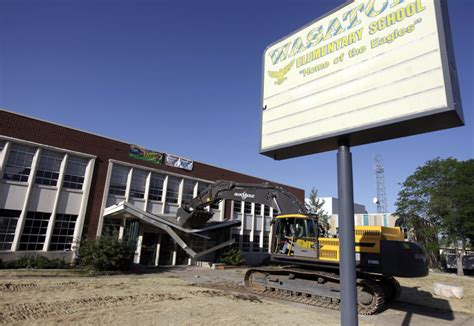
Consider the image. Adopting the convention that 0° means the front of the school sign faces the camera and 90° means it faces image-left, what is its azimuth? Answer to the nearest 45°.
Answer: approximately 45°

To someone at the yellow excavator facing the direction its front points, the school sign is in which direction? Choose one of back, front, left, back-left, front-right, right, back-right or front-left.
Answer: back-left

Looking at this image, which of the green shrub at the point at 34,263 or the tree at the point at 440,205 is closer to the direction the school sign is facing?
the green shrub

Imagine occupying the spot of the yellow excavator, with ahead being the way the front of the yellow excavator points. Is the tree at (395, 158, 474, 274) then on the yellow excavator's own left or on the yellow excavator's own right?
on the yellow excavator's own right

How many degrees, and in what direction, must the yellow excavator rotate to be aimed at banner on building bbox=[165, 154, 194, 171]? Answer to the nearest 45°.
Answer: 0° — it already faces it

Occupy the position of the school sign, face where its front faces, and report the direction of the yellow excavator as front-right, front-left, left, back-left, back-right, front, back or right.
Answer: back-right

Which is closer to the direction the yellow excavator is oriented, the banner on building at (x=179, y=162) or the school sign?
the banner on building

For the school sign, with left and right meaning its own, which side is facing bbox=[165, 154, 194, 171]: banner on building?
right

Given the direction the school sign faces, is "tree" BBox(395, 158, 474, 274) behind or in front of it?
behind

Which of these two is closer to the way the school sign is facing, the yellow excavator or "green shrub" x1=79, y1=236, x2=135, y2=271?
the green shrub

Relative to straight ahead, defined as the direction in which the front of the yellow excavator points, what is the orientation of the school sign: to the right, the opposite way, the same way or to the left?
to the left

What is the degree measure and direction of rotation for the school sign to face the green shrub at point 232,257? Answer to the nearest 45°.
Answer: approximately 90° to its right

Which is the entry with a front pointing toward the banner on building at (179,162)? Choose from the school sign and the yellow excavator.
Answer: the yellow excavator
